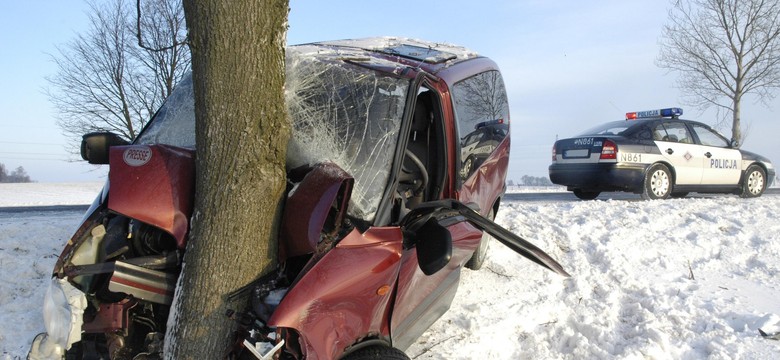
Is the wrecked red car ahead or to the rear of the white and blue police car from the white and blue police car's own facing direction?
to the rear

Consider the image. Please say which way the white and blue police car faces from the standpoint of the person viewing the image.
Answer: facing away from the viewer and to the right of the viewer
